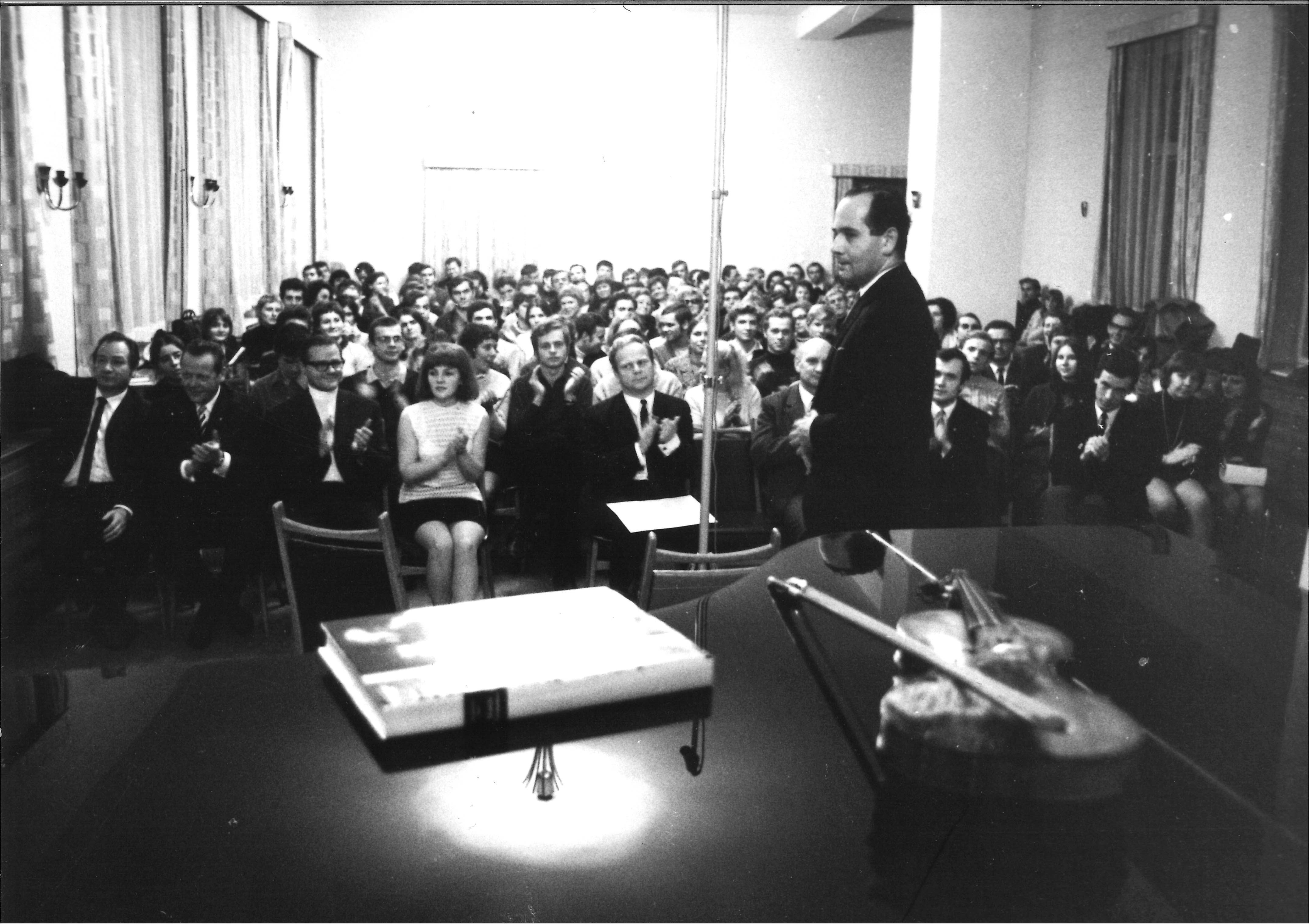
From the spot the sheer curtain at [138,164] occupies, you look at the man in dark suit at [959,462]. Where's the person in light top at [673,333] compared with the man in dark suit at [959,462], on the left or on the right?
left

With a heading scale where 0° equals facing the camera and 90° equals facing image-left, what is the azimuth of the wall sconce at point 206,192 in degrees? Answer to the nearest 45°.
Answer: approximately 270°

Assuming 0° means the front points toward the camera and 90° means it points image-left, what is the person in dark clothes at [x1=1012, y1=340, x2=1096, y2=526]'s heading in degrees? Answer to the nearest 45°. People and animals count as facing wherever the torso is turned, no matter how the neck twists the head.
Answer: approximately 45°

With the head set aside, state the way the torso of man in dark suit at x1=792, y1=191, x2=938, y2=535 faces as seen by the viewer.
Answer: to the viewer's left

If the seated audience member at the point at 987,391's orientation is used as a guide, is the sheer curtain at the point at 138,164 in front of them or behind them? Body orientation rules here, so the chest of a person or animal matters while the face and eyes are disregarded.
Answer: in front

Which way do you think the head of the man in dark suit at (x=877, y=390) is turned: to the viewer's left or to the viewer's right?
to the viewer's left
